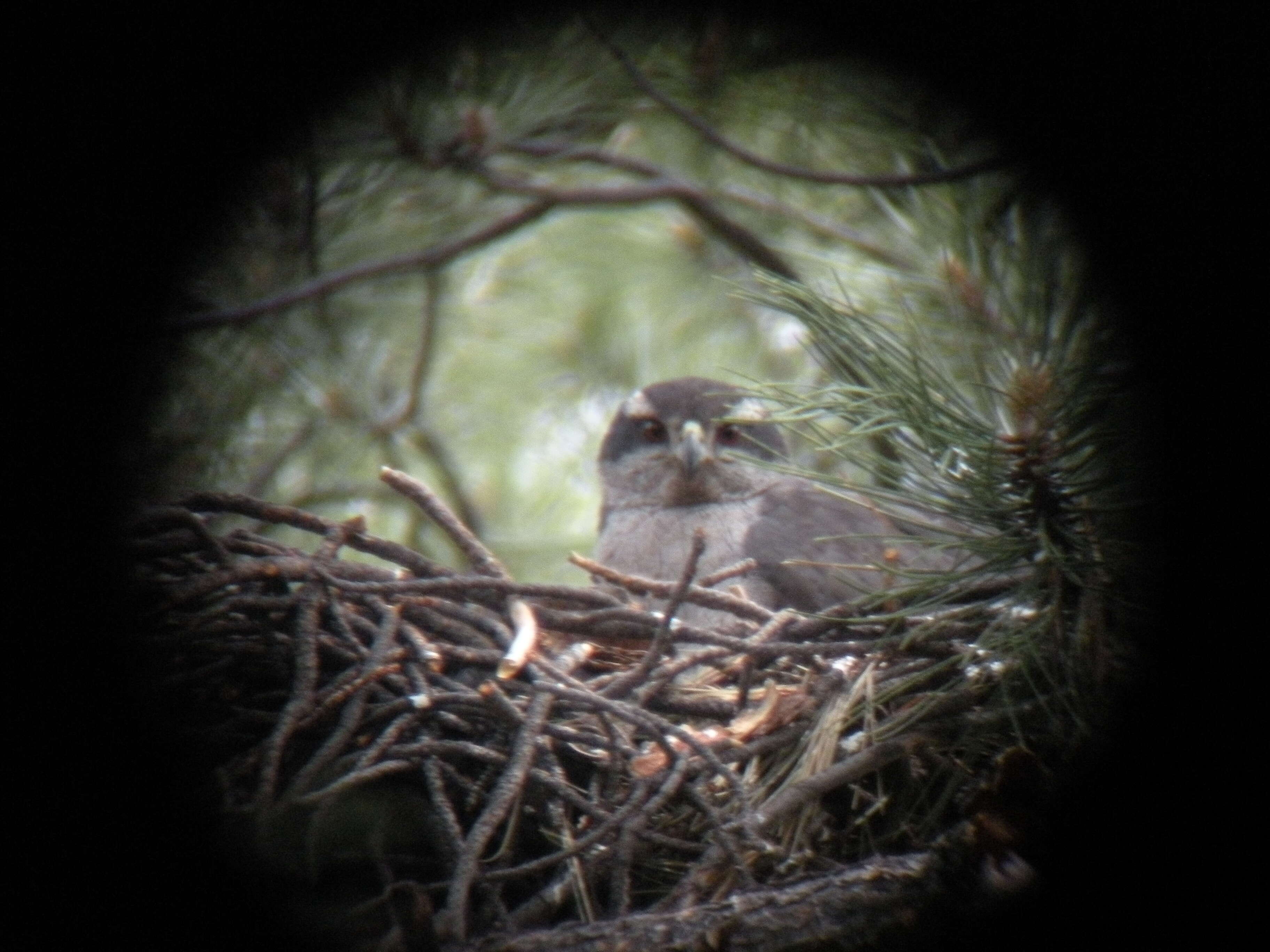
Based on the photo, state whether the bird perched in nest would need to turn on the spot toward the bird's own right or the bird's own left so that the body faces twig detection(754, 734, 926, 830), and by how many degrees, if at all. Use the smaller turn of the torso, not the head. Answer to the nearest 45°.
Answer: approximately 45° to the bird's own left

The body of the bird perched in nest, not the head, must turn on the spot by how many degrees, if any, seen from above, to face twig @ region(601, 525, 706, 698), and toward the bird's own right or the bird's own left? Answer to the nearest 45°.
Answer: approximately 45° to the bird's own left

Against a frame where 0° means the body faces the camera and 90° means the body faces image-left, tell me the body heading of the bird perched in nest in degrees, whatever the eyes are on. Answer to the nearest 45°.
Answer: approximately 45°

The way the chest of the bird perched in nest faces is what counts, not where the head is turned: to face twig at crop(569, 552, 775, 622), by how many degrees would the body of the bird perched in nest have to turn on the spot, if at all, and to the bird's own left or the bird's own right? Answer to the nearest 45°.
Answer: approximately 45° to the bird's own left
